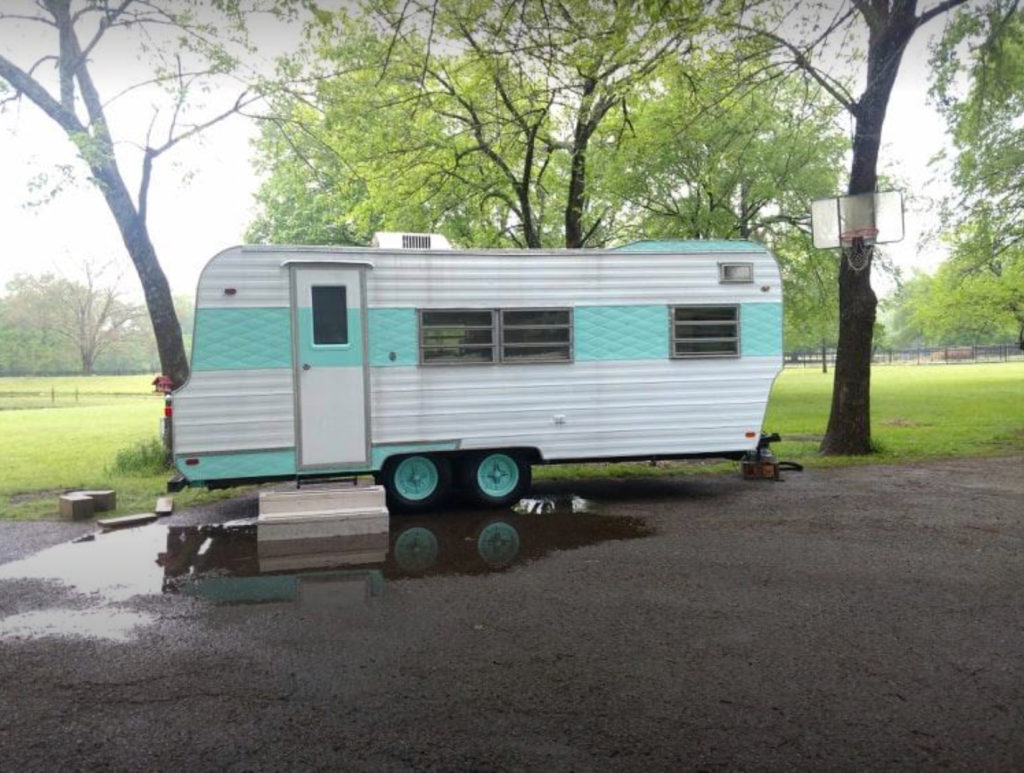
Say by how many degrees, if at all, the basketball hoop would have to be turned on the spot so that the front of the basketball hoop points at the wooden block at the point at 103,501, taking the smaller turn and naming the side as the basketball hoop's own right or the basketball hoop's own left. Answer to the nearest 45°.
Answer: approximately 45° to the basketball hoop's own right

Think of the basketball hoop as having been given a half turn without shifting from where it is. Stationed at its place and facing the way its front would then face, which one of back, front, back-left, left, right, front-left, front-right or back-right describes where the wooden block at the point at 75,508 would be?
back-left

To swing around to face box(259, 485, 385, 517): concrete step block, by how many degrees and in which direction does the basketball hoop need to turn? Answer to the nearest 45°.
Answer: approximately 45° to its right

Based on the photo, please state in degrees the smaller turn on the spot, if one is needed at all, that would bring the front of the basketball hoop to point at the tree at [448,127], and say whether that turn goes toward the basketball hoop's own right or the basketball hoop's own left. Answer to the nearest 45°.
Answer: approximately 90° to the basketball hoop's own right

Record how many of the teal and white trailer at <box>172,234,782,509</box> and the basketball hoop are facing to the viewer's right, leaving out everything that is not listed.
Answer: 1

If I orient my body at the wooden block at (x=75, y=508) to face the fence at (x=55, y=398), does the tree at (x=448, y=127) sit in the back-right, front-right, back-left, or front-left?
front-right

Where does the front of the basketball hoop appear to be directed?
toward the camera

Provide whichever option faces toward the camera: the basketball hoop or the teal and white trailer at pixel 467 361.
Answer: the basketball hoop

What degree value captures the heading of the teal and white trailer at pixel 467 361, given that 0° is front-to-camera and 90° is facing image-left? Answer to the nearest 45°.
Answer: approximately 270°

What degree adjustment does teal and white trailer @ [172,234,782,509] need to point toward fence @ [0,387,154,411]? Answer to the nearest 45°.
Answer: approximately 135° to its left

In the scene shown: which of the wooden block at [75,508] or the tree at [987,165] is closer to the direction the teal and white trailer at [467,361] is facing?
the tree

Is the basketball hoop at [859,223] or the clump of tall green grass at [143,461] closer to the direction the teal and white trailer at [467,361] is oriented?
the basketball hoop

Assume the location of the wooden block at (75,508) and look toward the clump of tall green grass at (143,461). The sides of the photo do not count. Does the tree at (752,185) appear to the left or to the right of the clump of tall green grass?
right
